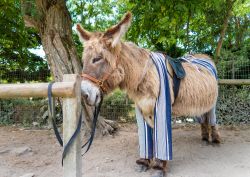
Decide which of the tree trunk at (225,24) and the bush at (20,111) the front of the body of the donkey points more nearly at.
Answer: the bush

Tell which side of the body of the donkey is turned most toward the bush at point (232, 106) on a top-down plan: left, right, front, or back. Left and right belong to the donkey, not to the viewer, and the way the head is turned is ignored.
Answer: back

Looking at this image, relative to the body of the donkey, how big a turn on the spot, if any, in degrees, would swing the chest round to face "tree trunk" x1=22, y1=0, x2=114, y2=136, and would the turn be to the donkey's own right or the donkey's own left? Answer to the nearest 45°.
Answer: approximately 90° to the donkey's own right

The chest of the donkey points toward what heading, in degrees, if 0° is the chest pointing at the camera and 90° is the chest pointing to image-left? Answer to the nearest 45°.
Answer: approximately 45°

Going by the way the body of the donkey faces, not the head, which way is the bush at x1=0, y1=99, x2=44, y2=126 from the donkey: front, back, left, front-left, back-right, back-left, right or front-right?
right

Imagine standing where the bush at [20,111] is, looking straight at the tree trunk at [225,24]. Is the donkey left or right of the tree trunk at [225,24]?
right
